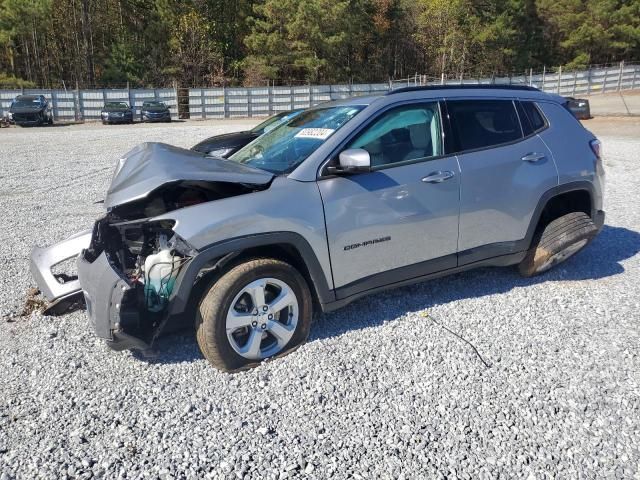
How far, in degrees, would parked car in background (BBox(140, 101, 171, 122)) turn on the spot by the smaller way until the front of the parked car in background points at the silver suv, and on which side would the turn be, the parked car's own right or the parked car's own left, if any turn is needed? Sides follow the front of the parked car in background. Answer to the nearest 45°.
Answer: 0° — it already faces it

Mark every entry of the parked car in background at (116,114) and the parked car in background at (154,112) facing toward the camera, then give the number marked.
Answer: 2

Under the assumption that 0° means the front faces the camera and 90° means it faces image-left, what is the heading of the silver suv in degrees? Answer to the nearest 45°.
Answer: approximately 45°

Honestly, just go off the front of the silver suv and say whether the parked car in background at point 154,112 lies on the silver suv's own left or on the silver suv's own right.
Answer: on the silver suv's own right

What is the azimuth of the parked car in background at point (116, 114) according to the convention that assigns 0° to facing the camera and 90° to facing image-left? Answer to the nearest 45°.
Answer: approximately 0°

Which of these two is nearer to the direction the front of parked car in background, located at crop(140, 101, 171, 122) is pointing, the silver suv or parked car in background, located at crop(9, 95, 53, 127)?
the silver suv

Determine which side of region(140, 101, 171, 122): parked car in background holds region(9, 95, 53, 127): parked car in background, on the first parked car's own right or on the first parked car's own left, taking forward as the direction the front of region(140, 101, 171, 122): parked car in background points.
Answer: on the first parked car's own right
